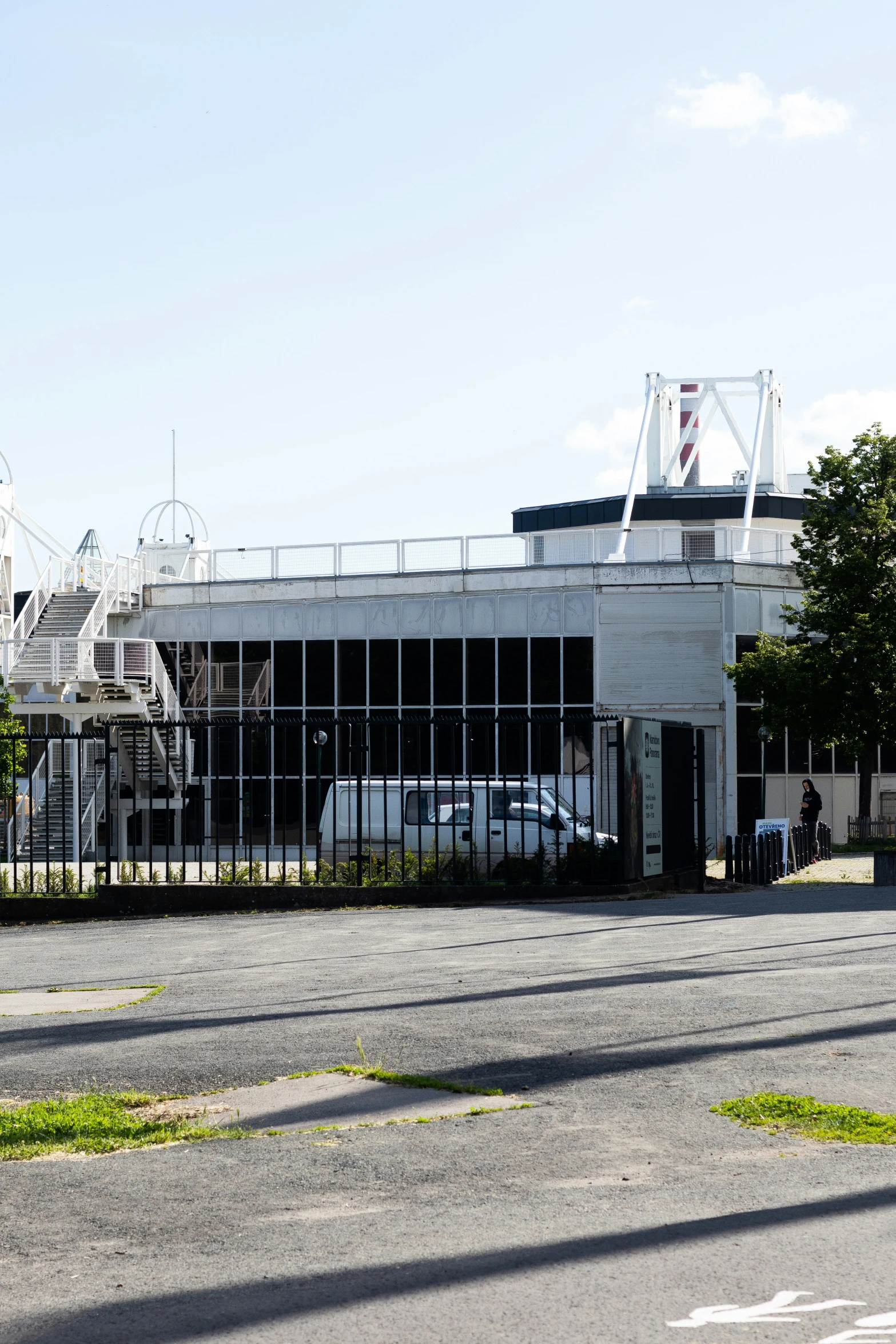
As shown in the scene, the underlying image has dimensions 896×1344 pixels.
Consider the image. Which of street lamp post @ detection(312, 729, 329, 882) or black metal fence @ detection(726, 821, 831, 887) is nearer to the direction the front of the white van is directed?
the black metal fence

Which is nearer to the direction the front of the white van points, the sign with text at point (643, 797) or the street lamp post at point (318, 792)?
the sign with text

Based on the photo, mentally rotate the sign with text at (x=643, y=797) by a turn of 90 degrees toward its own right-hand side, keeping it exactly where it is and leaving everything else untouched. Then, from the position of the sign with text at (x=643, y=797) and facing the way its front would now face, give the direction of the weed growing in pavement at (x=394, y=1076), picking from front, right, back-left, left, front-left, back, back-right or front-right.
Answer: front-left

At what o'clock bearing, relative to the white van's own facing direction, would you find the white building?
The white building is roughly at 9 o'clock from the white van.

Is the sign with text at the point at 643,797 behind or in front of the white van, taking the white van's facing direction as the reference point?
in front

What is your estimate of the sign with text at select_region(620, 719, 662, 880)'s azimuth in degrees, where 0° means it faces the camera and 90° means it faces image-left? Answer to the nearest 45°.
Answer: approximately 315°

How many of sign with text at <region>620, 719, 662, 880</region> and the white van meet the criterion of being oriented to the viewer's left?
0

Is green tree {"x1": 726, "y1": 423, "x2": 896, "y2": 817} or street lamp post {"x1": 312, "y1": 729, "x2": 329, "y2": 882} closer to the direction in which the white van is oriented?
the green tree

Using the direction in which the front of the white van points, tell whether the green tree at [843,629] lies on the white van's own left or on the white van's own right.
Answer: on the white van's own left

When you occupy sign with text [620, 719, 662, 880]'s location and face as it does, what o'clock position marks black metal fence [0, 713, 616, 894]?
The black metal fence is roughly at 4 o'clock from the sign with text.

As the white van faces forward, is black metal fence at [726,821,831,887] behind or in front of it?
in front

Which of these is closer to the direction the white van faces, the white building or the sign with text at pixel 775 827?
the sign with text

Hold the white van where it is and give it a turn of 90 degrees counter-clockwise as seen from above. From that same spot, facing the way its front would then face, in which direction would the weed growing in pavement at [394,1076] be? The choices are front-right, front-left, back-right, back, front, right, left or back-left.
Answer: back

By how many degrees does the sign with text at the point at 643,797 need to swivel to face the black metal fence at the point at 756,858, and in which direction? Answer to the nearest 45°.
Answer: approximately 90° to its left

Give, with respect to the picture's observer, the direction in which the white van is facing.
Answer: facing to the right of the viewer
